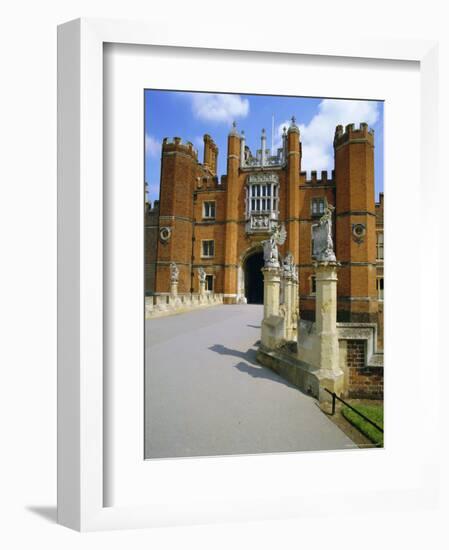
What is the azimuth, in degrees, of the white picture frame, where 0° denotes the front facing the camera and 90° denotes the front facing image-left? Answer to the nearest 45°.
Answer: approximately 315°

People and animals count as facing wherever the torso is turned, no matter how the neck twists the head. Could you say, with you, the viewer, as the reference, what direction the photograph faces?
facing the viewer and to the right of the viewer
